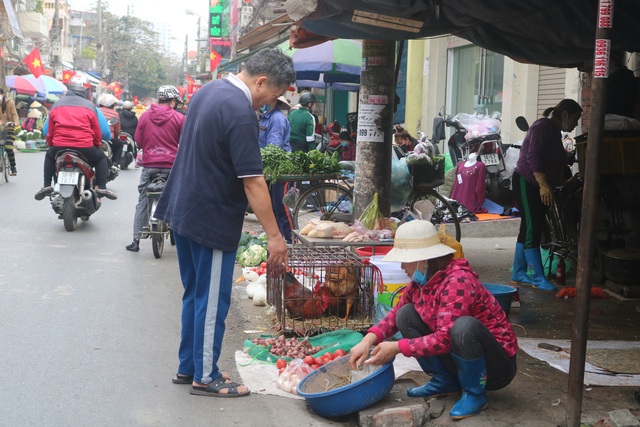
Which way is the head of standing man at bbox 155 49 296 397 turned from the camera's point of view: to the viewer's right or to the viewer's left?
to the viewer's right

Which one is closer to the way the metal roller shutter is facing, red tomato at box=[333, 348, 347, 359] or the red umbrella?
the red tomato

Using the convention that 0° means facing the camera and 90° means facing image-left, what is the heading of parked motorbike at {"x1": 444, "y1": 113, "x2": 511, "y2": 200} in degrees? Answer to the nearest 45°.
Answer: approximately 135°

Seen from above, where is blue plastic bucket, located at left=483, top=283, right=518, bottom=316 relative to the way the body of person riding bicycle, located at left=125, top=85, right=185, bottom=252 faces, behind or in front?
behind

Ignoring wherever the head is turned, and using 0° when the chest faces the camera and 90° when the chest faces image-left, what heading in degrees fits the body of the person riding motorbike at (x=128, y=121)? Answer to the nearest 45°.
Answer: approximately 180°

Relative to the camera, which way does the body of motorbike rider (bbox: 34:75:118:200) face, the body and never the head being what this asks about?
away from the camera

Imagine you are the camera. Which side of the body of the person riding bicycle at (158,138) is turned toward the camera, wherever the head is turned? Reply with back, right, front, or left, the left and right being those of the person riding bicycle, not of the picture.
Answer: back

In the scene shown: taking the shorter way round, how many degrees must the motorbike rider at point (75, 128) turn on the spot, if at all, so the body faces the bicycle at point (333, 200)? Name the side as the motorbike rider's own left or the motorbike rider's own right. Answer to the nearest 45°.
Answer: approximately 135° to the motorbike rider's own right
